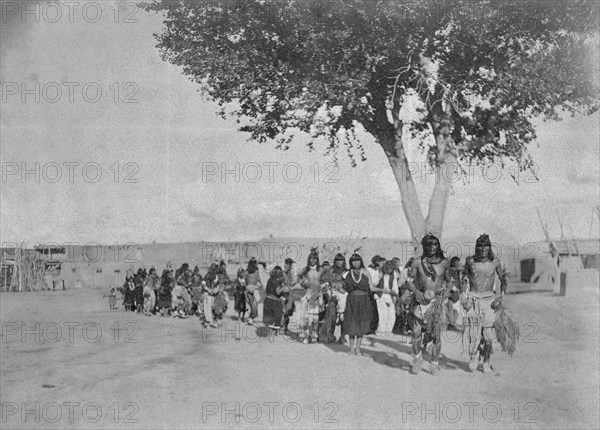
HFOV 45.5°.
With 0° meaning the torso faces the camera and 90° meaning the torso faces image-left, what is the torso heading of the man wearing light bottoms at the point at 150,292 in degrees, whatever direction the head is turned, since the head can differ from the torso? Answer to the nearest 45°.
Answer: approximately 315°

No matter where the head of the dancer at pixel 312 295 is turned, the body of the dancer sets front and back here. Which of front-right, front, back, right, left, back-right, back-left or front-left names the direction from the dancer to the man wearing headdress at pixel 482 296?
front-left

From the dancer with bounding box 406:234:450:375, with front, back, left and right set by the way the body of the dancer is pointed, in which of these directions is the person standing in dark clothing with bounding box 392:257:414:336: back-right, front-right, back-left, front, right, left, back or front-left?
back

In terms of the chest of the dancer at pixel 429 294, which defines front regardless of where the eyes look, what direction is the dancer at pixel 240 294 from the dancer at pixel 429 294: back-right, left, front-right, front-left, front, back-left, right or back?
back-right

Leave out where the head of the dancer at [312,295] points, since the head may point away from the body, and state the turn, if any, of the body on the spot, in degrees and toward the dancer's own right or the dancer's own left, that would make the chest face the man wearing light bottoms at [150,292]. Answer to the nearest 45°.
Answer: approximately 135° to the dancer's own right

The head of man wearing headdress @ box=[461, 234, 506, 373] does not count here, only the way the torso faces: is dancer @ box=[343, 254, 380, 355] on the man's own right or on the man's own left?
on the man's own right

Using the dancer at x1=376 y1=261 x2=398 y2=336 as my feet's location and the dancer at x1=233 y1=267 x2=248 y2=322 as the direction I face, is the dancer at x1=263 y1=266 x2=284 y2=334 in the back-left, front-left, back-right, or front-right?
front-left

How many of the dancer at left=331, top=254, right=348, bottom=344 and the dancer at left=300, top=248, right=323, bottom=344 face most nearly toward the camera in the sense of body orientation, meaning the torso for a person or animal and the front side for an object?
2

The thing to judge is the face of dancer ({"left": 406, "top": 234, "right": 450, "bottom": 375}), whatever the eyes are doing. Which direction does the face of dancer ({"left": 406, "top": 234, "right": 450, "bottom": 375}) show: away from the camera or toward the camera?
toward the camera

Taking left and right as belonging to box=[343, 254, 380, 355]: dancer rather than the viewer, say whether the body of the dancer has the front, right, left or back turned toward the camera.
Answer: front

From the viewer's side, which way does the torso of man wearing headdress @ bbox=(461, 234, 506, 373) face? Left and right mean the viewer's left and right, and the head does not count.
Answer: facing the viewer

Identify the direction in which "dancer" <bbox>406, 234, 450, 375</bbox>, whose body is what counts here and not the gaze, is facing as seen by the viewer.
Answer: toward the camera

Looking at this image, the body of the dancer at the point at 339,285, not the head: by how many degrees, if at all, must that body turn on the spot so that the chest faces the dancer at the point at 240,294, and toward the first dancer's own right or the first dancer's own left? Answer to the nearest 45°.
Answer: approximately 135° to the first dancer's own right
